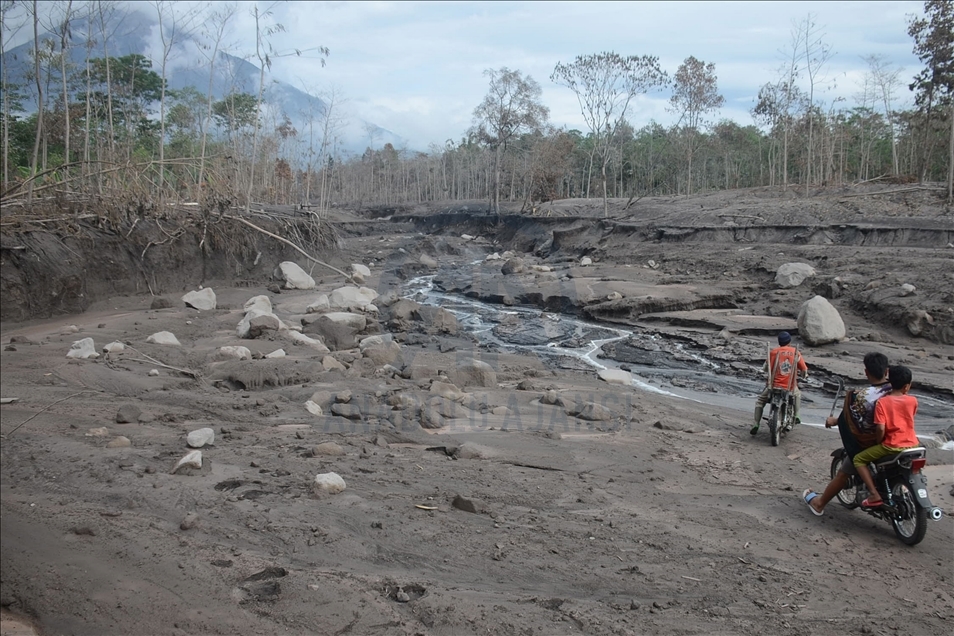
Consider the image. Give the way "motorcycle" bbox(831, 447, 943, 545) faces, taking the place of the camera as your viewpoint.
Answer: facing away from the viewer and to the left of the viewer

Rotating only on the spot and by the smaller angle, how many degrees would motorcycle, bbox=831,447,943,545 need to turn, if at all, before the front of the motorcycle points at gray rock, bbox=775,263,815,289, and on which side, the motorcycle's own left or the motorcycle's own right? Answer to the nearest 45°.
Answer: approximately 45° to the motorcycle's own right

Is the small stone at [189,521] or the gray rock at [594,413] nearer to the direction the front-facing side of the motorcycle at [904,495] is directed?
the gray rock

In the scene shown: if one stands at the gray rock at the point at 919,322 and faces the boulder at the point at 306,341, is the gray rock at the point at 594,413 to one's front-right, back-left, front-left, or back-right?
front-left

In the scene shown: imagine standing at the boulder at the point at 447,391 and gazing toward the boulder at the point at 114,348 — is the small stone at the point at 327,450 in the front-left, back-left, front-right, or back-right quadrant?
front-left

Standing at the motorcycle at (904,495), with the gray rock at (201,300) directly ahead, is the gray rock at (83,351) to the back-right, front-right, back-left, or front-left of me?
front-left

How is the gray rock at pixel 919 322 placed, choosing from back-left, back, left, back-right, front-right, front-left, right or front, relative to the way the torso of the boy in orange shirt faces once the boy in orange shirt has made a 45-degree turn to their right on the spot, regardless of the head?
front

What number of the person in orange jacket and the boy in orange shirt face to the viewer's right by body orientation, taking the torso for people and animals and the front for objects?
0

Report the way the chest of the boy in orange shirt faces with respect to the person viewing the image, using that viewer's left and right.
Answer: facing away from the viewer and to the left of the viewer

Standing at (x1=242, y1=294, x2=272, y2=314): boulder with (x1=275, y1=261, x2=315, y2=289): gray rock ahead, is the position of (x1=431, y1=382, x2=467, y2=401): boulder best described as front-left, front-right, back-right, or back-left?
back-right

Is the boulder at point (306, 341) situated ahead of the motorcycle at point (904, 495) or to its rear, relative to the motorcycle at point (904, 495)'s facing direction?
ahead

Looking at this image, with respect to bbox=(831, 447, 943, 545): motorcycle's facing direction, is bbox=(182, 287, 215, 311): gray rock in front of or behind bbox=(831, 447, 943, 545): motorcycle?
in front
